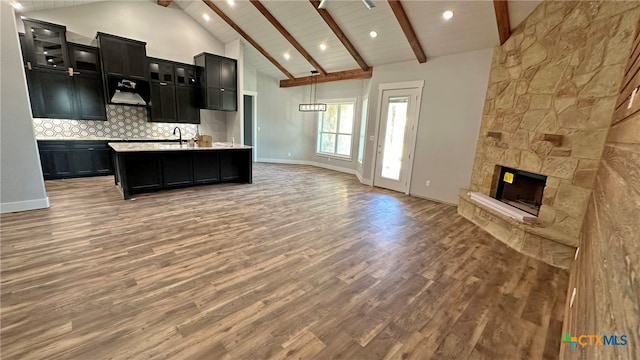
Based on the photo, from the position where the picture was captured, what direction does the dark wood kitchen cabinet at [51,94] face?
facing the viewer

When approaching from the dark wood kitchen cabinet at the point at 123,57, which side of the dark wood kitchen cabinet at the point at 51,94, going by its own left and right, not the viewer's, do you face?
left

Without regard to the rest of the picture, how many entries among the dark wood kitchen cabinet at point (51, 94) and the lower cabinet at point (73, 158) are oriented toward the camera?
2

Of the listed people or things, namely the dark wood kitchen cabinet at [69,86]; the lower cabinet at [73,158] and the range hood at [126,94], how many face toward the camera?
3

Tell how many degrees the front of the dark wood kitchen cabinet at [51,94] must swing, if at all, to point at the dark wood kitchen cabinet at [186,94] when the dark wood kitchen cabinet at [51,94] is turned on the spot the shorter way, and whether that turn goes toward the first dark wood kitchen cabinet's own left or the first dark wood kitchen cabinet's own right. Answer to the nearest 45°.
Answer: approximately 90° to the first dark wood kitchen cabinet's own left

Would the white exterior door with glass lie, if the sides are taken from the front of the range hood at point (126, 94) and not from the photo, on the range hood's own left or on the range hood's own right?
on the range hood's own left

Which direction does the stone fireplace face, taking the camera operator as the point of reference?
facing the viewer and to the left of the viewer

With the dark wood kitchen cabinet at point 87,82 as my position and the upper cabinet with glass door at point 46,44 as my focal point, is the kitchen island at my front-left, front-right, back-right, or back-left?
back-left

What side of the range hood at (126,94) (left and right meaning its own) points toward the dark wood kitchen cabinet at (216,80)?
left

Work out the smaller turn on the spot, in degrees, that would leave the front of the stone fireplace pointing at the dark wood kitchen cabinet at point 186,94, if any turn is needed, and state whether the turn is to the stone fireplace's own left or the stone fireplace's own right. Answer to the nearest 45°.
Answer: approximately 45° to the stone fireplace's own right

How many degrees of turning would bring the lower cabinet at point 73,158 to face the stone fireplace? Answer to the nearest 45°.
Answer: approximately 45° to its left

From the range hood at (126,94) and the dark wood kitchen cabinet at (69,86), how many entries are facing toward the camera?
2

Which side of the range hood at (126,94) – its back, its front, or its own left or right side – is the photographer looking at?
front

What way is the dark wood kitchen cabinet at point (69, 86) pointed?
toward the camera
